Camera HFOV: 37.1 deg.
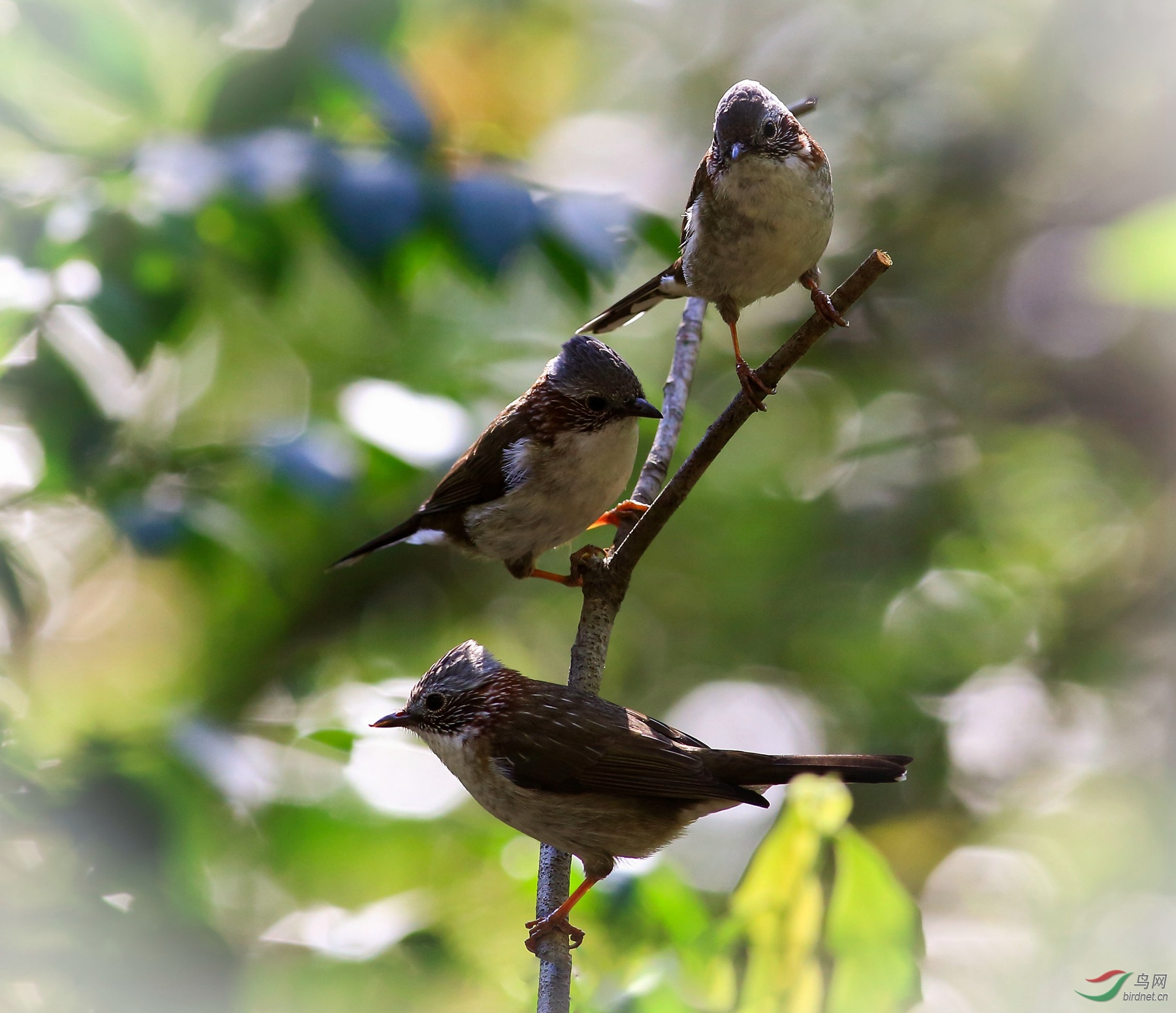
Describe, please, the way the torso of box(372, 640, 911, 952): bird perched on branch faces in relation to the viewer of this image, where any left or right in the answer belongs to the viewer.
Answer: facing to the left of the viewer
